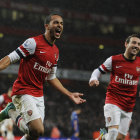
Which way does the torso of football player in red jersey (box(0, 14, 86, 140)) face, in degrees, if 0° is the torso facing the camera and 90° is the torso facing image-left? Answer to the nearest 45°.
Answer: approximately 315°

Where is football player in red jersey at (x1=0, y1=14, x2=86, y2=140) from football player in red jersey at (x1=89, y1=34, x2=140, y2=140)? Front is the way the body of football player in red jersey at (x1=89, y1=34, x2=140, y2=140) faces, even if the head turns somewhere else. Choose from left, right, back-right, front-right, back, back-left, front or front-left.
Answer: right

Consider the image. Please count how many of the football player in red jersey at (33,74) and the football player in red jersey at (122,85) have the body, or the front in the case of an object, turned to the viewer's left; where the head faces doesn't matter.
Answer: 0

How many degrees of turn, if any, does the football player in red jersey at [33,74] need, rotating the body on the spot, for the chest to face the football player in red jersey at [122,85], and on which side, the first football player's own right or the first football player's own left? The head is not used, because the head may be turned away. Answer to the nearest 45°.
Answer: approximately 90° to the first football player's own left
